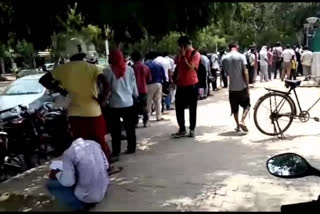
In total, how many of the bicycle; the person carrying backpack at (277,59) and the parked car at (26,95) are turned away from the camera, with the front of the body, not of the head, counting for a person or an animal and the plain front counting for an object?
1

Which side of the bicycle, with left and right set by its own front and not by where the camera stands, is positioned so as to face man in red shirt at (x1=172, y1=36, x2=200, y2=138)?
back

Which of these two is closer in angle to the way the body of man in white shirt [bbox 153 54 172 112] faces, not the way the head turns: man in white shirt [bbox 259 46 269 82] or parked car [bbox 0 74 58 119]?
the man in white shirt

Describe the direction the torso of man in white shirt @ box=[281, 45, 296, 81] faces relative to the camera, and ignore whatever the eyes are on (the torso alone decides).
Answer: away from the camera

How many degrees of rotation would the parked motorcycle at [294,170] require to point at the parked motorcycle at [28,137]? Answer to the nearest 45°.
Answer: approximately 45° to its left

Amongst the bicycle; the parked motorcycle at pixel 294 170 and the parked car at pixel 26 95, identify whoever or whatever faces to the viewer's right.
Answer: the bicycle

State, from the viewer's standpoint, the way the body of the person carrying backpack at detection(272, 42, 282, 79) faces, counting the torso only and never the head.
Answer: away from the camera

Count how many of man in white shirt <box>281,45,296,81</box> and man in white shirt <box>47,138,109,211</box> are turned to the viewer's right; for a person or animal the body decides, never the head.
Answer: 0

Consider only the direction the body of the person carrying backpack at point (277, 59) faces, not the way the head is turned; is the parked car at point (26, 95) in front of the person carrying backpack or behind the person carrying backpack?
behind

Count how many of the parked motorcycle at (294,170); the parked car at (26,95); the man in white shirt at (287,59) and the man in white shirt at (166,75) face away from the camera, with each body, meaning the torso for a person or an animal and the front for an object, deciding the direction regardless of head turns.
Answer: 3

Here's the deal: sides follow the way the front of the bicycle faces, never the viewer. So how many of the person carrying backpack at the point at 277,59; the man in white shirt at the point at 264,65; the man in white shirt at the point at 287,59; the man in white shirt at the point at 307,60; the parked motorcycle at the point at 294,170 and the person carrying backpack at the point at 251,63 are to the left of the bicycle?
5

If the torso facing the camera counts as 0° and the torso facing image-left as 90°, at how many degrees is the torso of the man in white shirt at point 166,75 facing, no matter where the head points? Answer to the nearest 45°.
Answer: approximately 180°

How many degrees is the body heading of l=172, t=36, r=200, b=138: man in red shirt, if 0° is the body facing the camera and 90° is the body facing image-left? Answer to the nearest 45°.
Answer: approximately 45°

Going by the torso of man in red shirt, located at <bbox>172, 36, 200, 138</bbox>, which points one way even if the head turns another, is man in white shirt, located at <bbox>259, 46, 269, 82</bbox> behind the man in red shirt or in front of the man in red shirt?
behind

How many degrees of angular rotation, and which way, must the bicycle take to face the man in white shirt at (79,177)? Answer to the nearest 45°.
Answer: approximately 135° to its right

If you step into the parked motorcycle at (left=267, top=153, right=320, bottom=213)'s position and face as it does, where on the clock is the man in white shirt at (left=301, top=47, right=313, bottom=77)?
The man in white shirt is roughly at 12 o'clock from the parked motorcycle.

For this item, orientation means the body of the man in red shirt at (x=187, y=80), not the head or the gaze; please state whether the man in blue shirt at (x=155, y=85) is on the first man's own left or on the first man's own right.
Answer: on the first man's own right
